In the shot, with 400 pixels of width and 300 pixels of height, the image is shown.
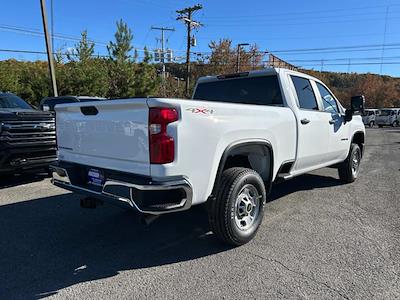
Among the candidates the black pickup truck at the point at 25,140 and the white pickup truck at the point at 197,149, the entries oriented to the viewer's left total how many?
0

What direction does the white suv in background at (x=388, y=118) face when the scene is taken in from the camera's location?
facing the viewer and to the left of the viewer

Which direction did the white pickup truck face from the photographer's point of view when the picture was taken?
facing away from the viewer and to the right of the viewer

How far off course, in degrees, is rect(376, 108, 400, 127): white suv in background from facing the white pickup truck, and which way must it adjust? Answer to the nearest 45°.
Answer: approximately 45° to its left

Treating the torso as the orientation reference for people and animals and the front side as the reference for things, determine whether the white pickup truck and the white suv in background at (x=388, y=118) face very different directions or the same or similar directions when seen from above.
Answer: very different directions

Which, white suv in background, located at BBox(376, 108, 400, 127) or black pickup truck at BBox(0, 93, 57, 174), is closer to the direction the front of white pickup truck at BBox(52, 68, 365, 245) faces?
the white suv in background

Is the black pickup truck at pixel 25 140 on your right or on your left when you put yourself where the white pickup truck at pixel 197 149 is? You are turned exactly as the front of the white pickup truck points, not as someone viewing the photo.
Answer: on your left

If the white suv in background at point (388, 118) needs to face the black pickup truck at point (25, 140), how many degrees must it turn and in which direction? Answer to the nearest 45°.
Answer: approximately 45° to its left

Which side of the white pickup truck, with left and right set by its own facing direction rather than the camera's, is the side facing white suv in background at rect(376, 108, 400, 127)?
front
